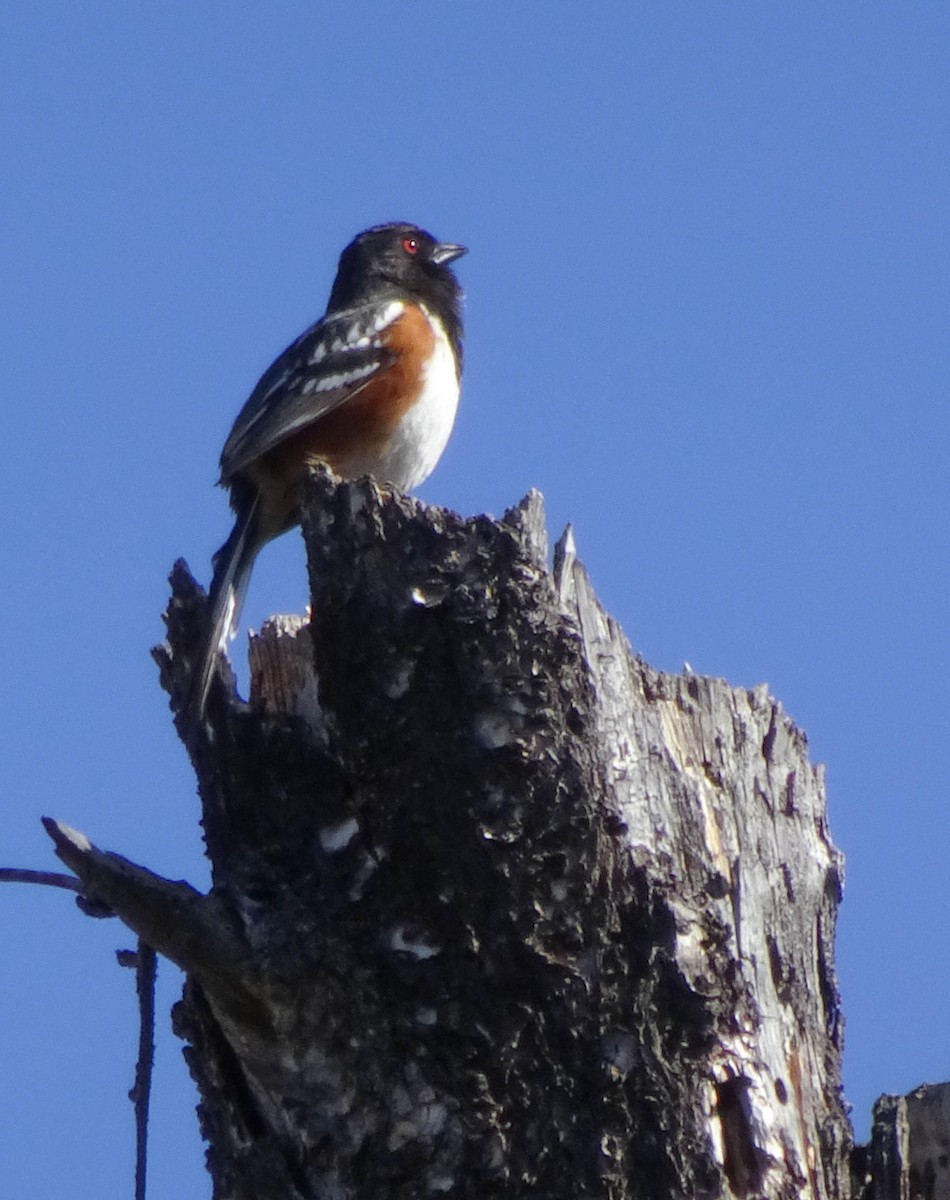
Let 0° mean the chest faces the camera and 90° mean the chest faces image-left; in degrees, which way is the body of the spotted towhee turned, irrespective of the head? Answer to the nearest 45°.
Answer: approximately 270°
